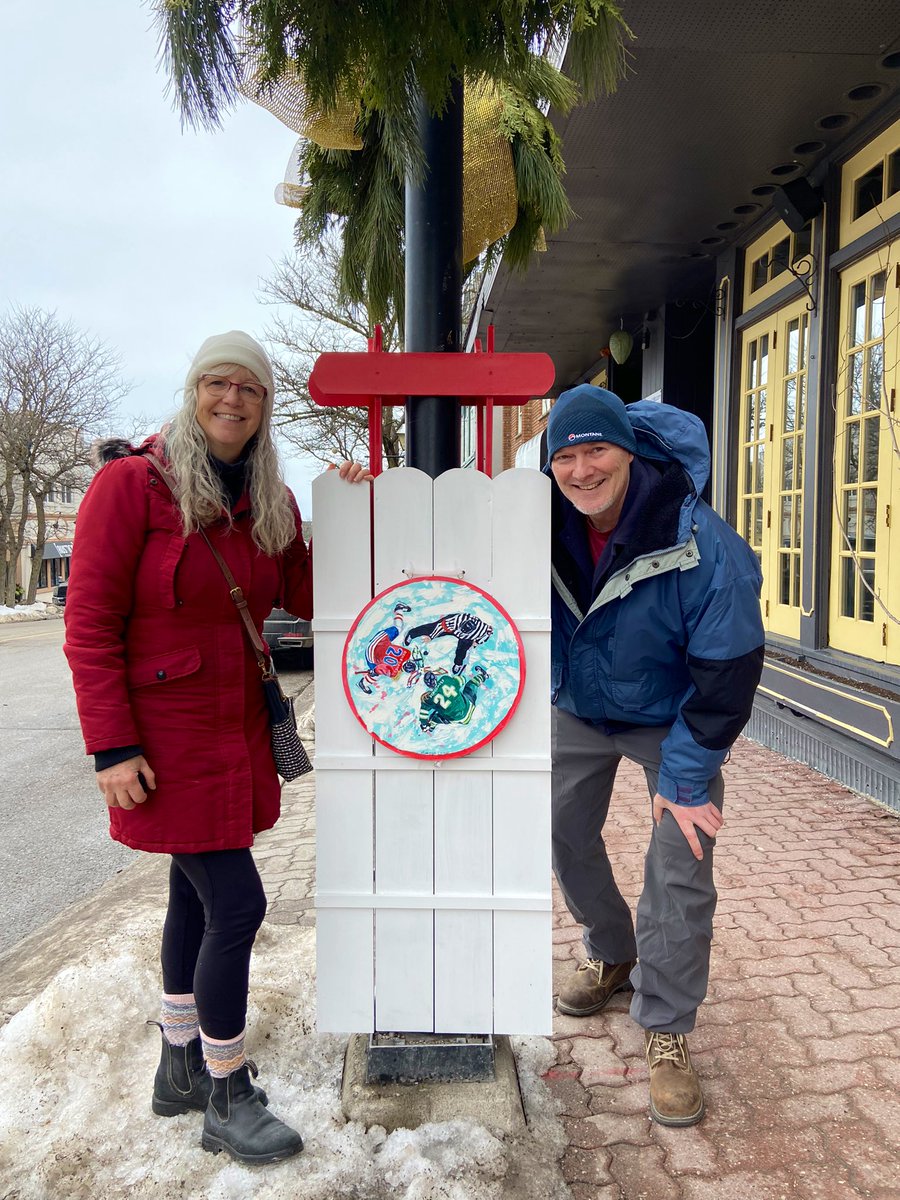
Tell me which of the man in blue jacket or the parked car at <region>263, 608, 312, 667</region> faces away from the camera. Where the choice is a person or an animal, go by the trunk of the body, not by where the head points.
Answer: the parked car

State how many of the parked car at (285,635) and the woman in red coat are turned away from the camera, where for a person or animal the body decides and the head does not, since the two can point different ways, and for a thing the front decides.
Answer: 1

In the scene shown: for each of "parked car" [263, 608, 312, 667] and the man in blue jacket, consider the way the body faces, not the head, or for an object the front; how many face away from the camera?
1

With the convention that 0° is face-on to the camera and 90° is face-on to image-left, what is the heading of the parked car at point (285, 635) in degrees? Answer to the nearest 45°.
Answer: approximately 180°

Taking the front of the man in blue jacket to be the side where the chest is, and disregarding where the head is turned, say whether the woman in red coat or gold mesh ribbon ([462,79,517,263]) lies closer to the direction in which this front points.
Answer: the woman in red coat

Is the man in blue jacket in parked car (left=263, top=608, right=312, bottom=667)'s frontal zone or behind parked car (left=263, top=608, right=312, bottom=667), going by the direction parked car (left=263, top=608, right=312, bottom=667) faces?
behind

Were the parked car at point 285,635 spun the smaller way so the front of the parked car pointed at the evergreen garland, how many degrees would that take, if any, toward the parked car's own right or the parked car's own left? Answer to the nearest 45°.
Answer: approximately 180°

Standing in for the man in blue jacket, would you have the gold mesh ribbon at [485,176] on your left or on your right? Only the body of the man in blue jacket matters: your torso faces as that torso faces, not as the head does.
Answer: on your right
